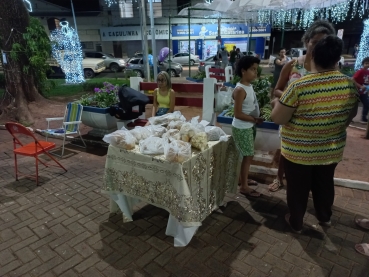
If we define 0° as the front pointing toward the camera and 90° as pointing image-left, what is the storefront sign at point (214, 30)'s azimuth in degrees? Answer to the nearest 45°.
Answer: approximately 0°

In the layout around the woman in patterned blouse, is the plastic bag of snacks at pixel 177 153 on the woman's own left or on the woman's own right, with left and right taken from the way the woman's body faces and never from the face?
on the woman's own left

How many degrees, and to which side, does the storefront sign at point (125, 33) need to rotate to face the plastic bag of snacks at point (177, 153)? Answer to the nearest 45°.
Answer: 0° — it already faces it

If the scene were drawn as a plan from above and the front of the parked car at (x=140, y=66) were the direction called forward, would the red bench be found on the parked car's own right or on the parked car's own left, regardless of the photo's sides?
on the parked car's own right

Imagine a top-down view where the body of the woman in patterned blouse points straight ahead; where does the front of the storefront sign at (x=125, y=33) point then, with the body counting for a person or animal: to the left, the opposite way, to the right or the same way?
the opposite way

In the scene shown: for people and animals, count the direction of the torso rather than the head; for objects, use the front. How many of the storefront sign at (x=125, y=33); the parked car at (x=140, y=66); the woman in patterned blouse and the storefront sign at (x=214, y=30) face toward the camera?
2

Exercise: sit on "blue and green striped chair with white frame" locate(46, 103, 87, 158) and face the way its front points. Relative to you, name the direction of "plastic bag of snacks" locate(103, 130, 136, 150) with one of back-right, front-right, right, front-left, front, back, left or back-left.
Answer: front-left

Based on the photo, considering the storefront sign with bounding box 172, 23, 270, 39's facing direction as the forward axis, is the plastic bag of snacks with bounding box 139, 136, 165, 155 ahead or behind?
ahead

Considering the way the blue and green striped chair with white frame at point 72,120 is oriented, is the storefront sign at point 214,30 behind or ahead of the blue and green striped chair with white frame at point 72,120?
behind

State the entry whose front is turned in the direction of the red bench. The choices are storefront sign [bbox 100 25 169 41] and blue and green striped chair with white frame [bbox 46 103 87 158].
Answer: the storefront sign

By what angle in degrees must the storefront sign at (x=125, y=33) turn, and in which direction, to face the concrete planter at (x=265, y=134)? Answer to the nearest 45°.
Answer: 0° — it already faces it

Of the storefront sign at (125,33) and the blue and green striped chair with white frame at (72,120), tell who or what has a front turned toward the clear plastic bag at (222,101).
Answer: the storefront sign

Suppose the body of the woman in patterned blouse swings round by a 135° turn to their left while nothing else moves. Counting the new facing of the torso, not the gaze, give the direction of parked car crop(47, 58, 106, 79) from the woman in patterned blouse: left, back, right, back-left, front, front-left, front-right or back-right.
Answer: back-right

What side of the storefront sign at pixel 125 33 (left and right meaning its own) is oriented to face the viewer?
front
